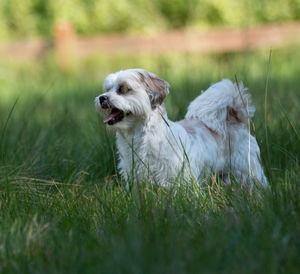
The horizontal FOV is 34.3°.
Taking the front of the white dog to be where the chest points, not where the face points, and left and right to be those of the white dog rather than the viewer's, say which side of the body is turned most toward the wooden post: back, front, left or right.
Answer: right

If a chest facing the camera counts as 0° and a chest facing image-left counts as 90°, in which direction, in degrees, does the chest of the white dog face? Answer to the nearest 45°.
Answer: approximately 90°
